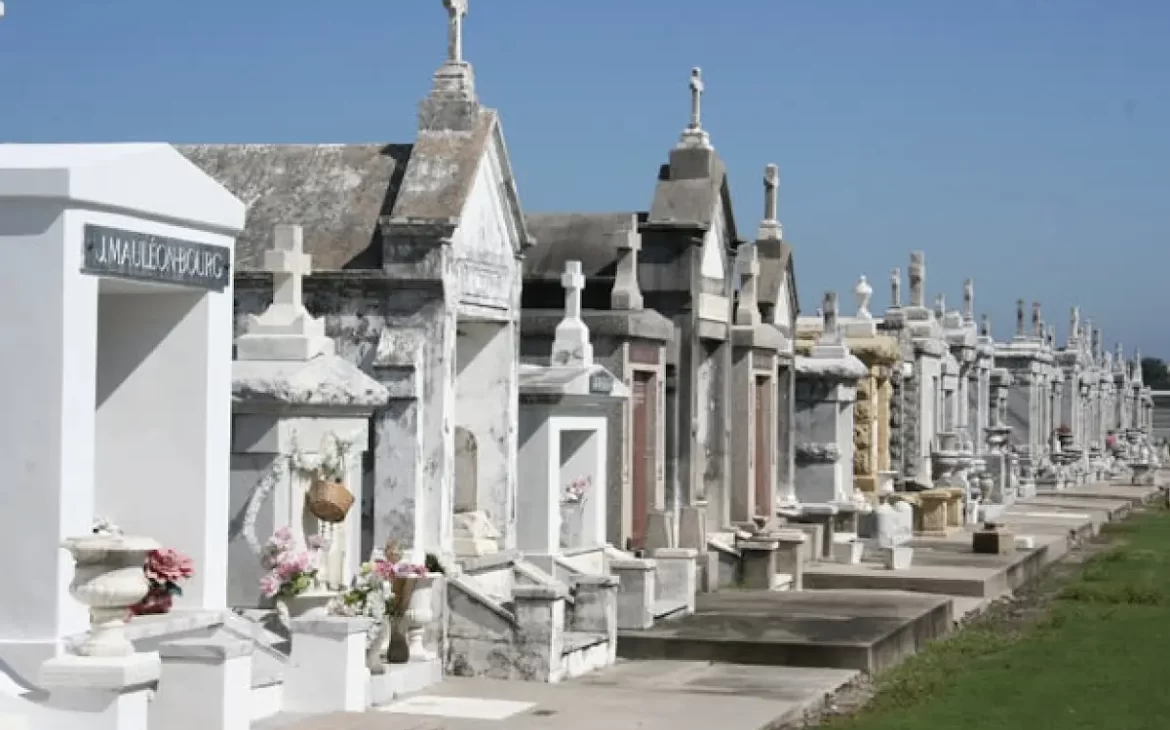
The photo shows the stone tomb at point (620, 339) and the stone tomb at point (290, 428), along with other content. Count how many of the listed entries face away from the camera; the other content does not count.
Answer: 0

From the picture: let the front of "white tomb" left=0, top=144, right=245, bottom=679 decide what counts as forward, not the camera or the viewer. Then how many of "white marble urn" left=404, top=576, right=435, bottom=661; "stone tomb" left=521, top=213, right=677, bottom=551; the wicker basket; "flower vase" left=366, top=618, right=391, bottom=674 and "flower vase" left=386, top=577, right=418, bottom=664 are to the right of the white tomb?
0

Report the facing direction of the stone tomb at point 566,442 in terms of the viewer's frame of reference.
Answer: facing the viewer and to the right of the viewer

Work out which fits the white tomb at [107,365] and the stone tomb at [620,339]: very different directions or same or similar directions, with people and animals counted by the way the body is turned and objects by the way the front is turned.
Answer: same or similar directions

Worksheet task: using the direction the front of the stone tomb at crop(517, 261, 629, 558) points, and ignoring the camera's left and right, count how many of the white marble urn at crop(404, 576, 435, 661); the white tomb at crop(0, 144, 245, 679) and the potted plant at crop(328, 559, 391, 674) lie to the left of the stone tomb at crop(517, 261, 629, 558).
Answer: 0

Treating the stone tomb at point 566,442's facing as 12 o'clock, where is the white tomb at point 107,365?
The white tomb is roughly at 2 o'clock from the stone tomb.

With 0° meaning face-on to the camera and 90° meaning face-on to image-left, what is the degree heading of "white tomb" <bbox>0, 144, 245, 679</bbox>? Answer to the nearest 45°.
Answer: approximately 315°

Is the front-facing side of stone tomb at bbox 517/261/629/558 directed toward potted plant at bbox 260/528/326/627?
no

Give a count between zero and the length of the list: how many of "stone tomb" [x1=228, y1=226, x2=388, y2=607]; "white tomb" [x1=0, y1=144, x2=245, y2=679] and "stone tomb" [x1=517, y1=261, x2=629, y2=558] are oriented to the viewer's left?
0

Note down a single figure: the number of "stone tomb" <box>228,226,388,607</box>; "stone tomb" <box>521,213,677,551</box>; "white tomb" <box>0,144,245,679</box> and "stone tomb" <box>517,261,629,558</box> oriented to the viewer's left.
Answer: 0

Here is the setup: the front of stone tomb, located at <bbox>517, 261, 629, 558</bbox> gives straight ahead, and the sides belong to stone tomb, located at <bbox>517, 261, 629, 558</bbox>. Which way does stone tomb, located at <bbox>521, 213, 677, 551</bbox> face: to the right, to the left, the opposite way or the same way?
the same way

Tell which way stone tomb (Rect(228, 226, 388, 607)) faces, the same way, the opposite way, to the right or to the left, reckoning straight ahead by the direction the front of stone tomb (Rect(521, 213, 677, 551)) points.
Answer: the same way

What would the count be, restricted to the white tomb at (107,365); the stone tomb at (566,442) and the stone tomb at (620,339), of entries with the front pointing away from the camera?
0

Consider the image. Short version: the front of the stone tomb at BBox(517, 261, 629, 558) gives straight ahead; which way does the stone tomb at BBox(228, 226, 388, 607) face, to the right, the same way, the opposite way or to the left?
the same way

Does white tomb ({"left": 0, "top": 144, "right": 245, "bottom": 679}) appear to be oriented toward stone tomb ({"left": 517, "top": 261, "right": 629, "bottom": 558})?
no

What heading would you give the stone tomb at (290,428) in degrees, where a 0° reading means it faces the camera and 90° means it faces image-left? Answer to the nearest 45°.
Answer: approximately 315°

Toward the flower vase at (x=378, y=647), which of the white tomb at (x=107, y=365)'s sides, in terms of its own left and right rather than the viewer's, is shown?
left

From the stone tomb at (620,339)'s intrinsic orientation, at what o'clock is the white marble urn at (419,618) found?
The white marble urn is roughly at 2 o'clock from the stone tomb.
